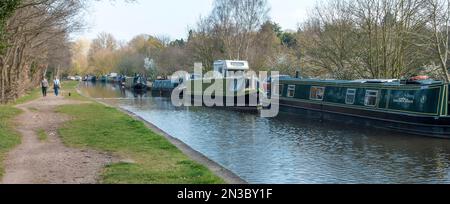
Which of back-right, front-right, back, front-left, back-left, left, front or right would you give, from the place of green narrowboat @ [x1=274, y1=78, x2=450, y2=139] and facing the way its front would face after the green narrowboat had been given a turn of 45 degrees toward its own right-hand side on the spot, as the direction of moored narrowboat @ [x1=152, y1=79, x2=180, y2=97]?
front-left

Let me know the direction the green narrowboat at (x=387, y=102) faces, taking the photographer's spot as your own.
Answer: facing away from the viewer and to the left of the viewer

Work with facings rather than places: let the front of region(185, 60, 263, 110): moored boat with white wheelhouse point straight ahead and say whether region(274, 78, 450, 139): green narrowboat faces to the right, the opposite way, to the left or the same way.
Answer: the same way

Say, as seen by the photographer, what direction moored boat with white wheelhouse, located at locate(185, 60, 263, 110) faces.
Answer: facing away from the viewer and to the left of the viewer

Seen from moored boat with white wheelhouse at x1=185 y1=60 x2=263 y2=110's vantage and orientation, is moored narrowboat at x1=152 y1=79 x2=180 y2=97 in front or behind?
in front

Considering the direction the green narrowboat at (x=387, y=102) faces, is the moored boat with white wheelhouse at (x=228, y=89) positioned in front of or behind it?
in front
